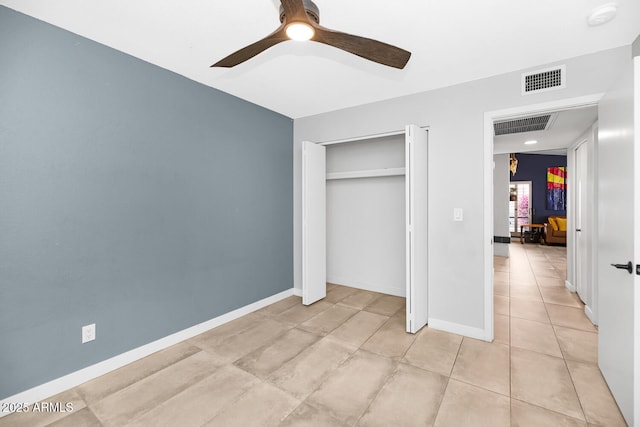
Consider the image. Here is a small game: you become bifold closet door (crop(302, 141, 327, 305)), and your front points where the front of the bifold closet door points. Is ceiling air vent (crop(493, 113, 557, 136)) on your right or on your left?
on your left

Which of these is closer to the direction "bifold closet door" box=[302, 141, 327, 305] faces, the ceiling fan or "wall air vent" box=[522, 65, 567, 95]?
the wall air vent

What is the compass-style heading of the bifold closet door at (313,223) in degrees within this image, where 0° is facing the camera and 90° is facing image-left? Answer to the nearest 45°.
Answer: approximately 315°

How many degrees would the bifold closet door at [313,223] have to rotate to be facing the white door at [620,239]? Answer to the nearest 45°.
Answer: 0° — it already faces it

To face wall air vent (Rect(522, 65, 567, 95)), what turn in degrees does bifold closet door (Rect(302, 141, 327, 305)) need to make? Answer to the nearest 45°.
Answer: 0° — it already faces it

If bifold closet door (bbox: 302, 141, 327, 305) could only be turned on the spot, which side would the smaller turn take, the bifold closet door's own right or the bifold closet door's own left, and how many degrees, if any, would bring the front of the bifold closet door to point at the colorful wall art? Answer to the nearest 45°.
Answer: approximately 90° to the bifold closet door's own left

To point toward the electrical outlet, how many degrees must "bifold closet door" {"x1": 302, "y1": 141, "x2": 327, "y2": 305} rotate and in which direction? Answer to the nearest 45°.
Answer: approximately 90° to its right

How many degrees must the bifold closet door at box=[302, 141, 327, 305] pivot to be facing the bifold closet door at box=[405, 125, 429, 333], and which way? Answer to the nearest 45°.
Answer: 0° — it already faces it
